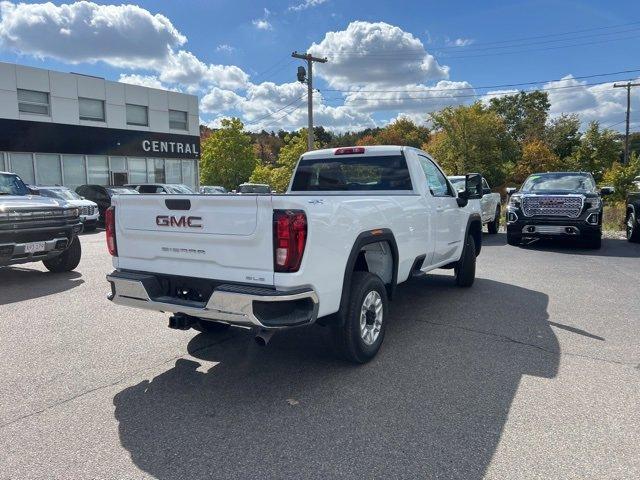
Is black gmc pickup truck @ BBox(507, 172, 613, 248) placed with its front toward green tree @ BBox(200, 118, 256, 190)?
no

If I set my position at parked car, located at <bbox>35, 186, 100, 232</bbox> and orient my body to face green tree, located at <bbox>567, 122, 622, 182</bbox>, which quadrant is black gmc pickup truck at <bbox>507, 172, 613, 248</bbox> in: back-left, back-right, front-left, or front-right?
front-right

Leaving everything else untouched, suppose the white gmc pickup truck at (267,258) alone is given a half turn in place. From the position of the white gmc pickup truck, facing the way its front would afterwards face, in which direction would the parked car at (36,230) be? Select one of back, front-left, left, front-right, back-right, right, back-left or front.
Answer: right

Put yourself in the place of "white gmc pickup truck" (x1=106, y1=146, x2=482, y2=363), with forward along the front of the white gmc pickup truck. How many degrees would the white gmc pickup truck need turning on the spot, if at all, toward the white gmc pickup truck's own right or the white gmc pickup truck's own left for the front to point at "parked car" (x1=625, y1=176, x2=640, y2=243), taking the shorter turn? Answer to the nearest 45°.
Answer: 0° — it already faces it

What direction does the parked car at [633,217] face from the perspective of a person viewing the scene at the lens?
facing the viewer and to the left of the viewer

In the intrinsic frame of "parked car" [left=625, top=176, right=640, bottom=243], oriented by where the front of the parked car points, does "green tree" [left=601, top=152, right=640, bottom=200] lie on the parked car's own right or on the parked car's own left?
on the parked car's own right

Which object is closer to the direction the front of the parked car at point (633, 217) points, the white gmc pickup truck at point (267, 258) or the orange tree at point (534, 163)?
the white gmc pickup truck

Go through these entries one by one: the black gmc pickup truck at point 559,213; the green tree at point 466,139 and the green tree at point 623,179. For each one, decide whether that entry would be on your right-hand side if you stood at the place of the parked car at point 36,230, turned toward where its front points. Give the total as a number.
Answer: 0

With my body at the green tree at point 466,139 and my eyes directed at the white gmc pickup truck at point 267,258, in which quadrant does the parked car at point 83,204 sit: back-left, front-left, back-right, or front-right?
front-right

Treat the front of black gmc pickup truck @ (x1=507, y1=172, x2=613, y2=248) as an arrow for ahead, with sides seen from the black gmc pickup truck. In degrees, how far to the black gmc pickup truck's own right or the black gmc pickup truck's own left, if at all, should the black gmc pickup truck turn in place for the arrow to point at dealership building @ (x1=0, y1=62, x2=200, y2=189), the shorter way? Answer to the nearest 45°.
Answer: approximately 90° to the black gmc pickup truck's own right

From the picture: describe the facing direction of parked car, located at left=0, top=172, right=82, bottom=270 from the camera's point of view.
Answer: facing the viewer and to the right of the viewer

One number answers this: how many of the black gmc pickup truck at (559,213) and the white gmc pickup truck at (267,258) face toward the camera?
1

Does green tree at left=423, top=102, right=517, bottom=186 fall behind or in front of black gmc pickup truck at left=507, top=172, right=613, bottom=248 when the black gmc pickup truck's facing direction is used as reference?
behind

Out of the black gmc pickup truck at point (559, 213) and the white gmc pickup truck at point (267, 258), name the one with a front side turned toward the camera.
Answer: the black gmc pickup truck

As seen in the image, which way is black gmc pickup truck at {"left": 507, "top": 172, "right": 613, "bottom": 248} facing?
toward the camera

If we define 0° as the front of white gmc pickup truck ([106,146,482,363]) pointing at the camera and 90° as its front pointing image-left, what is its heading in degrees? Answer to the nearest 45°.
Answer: approximately 225°
